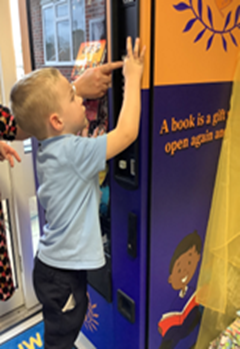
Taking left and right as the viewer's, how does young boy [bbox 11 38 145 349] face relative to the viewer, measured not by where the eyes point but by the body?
facing away from the viewer and to the right of the viewer

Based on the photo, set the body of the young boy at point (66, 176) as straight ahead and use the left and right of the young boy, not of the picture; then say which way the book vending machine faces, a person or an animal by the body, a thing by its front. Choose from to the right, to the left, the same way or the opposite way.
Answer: the opposite way

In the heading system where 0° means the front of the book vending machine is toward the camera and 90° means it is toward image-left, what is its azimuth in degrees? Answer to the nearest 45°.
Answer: approximately 45°
